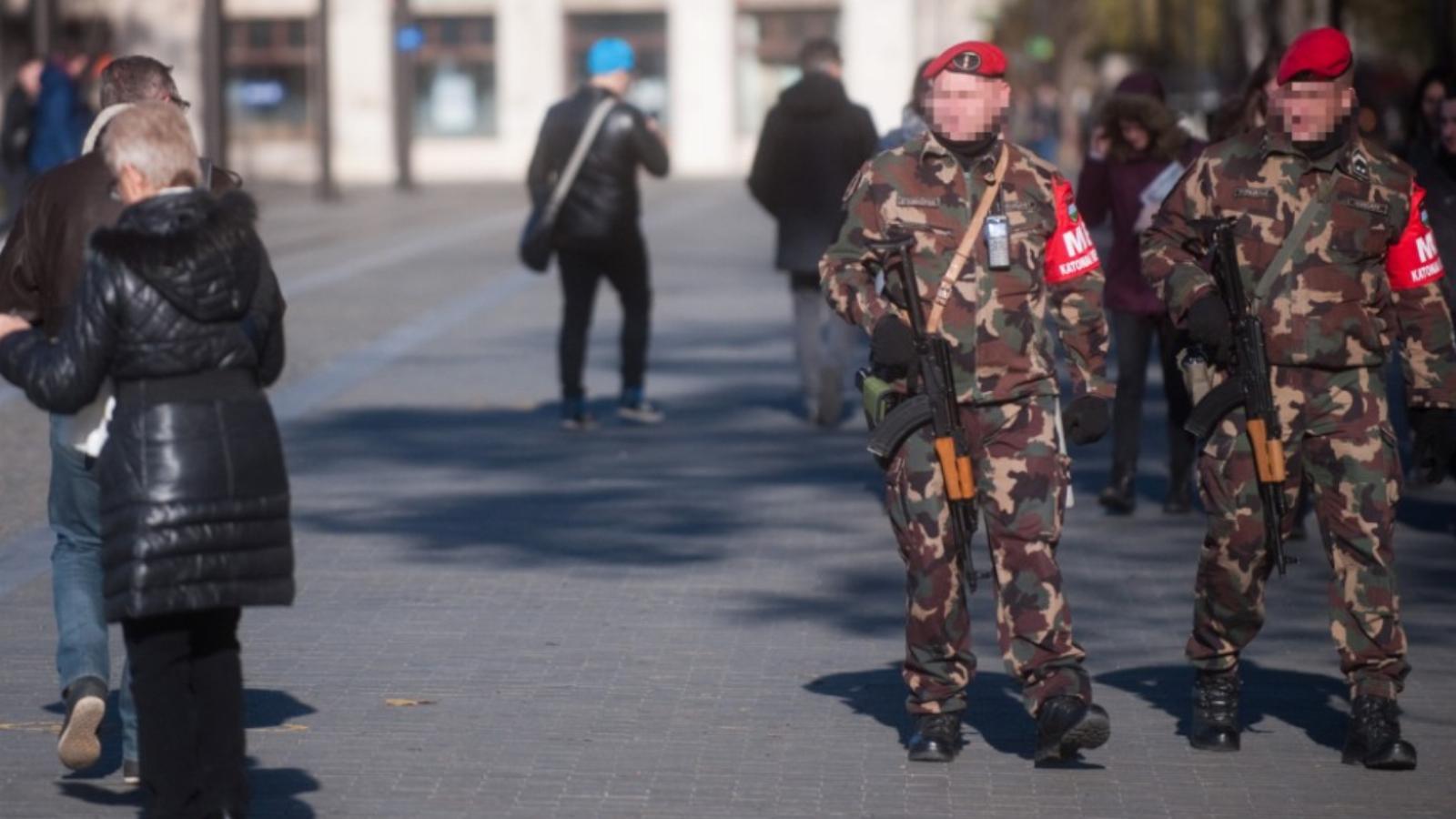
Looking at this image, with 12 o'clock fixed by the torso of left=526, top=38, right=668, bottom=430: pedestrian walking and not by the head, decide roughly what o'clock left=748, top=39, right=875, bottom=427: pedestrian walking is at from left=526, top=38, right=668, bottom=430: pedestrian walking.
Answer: left=748, top=39, right=875, bottom=427: pedestrian walking is roughly at 2 o'clock from left=526, top=38, right=668, bottom=430: pedestrian walking.

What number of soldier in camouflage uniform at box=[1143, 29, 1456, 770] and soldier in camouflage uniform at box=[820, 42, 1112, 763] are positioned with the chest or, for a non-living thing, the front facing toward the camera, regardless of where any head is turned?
2

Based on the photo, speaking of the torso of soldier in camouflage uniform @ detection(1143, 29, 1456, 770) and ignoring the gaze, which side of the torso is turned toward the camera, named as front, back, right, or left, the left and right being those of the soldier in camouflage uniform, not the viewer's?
front

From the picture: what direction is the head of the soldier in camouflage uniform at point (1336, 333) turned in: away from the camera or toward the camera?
toward the camera

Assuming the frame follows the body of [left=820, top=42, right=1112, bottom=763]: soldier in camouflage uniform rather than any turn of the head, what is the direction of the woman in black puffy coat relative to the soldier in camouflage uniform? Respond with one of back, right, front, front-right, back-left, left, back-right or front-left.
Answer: front-right

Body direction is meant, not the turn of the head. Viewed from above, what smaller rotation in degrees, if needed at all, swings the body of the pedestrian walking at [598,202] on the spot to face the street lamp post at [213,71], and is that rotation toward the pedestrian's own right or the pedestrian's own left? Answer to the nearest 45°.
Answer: approximately 45° to the pedestrian's own left

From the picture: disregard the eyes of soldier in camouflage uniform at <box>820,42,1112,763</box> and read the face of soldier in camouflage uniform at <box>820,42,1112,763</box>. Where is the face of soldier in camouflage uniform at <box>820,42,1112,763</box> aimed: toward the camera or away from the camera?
toward the camera

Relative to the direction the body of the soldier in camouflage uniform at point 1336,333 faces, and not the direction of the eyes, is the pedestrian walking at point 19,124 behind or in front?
behind

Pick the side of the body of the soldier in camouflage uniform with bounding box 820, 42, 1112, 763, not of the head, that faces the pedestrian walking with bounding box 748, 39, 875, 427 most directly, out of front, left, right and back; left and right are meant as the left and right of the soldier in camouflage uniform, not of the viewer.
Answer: back

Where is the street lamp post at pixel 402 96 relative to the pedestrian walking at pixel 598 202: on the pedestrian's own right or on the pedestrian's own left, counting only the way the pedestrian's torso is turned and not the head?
on the pedestrian's own left

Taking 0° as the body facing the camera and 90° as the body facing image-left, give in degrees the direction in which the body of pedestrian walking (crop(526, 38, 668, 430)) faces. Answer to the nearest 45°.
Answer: approximately 225°

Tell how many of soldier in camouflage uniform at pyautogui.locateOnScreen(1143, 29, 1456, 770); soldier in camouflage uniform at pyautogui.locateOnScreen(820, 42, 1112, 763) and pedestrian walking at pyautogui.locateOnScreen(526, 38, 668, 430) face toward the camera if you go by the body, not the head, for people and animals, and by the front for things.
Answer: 2

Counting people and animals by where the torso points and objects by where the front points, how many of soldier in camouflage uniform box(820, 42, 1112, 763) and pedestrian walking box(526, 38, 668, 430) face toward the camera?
1

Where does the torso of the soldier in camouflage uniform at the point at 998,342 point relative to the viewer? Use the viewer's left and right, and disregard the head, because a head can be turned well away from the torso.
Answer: facing the viewer

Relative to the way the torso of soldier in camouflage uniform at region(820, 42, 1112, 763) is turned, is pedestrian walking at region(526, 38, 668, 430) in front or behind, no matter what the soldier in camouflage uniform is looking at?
behind
